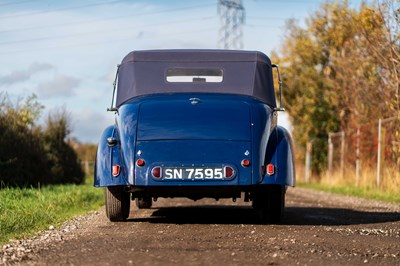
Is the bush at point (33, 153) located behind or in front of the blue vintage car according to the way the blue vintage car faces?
in front

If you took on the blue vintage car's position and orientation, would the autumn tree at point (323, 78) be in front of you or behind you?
in front

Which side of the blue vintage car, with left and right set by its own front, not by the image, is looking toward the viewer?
back

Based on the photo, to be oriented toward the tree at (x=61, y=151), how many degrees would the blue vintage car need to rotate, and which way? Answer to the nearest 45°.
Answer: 0° — it already faces it

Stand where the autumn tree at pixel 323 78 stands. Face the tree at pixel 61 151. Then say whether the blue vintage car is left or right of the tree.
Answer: left
